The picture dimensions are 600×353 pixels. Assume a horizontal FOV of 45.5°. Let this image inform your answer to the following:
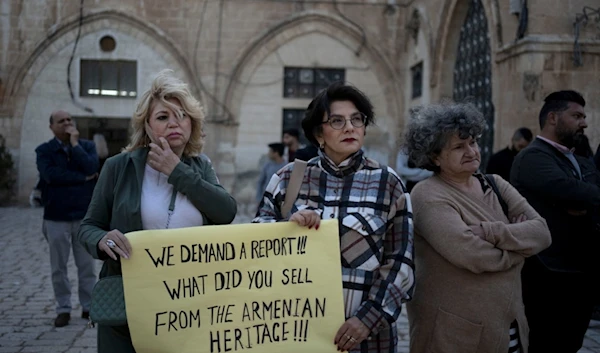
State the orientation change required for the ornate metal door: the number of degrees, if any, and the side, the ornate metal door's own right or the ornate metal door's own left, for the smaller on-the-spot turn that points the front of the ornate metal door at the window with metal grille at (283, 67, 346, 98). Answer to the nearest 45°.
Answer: approximately 90° to the ornate metal door's own right

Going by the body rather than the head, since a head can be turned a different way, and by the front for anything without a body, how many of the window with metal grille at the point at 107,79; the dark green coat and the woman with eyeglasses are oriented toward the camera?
3

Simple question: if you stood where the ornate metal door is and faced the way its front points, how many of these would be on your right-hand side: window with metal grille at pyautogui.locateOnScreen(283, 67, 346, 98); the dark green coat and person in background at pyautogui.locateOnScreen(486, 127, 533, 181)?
1

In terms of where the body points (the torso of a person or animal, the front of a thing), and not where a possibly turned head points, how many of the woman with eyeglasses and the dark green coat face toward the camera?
2

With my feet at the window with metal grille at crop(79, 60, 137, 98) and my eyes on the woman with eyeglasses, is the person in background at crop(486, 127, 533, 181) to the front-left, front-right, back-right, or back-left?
front-left

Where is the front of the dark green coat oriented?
toward the camera

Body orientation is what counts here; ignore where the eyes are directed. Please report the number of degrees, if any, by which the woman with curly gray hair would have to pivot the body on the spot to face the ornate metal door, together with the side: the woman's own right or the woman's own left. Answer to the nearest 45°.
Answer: approximately 135° to the woman's own left

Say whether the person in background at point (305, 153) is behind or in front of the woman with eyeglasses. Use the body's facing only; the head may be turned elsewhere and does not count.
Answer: behind

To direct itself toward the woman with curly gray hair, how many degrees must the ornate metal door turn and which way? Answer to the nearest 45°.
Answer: approximately 45° to its left

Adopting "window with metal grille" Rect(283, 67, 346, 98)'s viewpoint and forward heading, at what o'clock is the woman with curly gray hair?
The woman with curly gray hair is roughly at 12 o'clock from the window with metal grille.

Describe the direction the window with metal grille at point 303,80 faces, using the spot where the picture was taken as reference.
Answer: facing the viewer

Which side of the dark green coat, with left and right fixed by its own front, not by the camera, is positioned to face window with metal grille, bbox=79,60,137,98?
back

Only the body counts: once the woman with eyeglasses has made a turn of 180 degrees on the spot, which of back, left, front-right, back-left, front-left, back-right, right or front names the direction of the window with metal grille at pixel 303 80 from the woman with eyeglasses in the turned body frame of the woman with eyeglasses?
front

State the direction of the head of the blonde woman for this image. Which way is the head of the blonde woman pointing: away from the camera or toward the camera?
toward the camera

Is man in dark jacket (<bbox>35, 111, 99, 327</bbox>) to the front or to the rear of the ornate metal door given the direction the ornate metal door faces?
to the front

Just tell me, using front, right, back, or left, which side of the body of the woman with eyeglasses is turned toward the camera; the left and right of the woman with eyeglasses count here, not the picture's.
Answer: front
